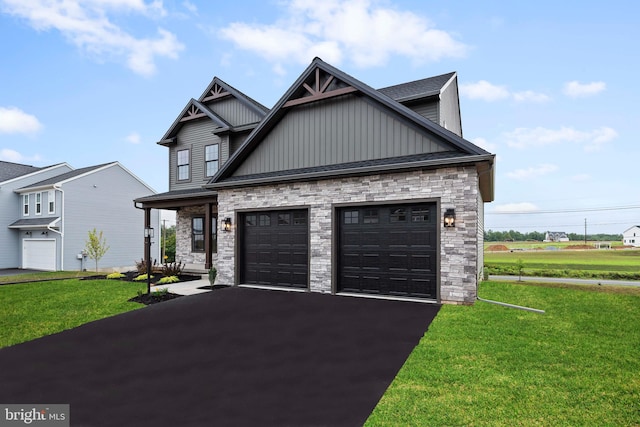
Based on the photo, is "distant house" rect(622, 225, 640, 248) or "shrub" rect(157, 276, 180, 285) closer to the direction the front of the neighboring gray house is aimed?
the shrub

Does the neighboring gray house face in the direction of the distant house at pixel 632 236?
no

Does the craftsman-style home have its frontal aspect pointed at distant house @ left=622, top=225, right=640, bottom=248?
no

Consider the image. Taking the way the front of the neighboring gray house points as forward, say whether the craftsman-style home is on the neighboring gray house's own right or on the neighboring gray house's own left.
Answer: on the neighboring gray house's own left

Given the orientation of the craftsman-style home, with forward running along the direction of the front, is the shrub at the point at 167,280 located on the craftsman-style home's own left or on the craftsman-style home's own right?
on the craftsman-style home's own right

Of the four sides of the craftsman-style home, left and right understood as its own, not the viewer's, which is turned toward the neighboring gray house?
right

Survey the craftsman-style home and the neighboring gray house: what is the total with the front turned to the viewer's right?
0

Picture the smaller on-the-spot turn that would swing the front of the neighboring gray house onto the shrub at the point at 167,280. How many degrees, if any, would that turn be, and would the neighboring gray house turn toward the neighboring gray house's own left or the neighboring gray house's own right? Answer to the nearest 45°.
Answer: approximately 45° to the neighboring gray house's own left

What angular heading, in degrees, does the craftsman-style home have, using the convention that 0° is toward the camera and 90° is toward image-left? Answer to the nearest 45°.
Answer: approximately 45°
